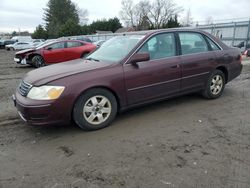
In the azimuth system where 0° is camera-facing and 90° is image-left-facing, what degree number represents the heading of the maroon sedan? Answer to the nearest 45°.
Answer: approximately 45°

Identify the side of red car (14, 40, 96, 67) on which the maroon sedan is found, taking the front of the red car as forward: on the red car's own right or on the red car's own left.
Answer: on the red car's own left

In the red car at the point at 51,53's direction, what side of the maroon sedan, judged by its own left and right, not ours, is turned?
right

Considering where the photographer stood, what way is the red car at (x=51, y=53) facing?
facing the viewer and to the left of the viewer

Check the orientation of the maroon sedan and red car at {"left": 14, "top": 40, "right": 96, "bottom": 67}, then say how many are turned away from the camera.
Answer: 0
